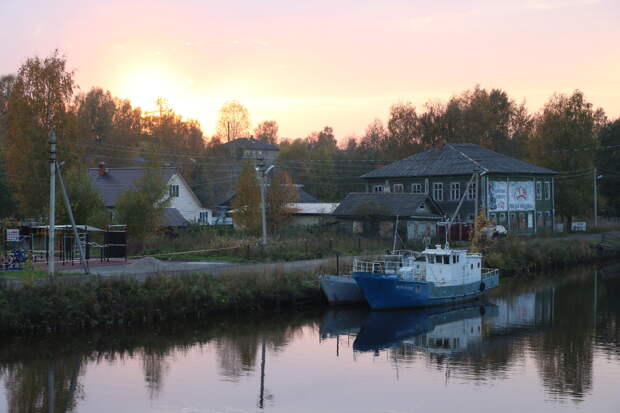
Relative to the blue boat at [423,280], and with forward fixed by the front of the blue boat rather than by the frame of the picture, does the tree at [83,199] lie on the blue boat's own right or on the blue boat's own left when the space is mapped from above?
on the blue boat's own right

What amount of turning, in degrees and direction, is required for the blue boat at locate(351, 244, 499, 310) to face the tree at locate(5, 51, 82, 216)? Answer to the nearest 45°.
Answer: approximately 45° to its right

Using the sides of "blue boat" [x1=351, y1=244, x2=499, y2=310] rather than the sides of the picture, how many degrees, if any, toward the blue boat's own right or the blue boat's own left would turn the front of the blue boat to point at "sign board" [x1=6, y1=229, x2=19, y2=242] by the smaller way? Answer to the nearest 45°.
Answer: approximately 45° to the blue boat's own right

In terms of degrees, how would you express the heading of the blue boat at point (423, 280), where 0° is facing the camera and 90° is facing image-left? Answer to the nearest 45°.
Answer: approximately 45°

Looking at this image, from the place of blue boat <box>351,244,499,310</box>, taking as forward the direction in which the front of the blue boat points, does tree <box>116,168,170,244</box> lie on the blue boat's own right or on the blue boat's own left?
on the blue boat's own right
